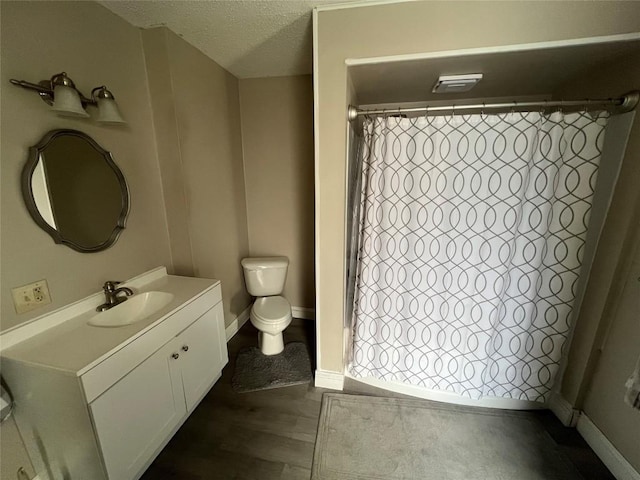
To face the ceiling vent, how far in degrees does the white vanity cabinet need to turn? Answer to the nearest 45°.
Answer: approximately 45° to its left

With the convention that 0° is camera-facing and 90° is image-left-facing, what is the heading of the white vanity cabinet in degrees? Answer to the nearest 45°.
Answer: approximately 315°

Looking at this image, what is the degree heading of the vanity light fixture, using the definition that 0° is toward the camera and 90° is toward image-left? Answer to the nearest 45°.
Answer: approximately 315°

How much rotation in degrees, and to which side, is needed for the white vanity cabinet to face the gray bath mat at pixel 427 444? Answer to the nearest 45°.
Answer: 0° — it already faces it

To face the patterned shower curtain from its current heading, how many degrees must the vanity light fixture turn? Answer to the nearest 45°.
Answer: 0° — it already faces it

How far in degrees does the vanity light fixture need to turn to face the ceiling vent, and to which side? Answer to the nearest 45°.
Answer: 0° — it already faces it
